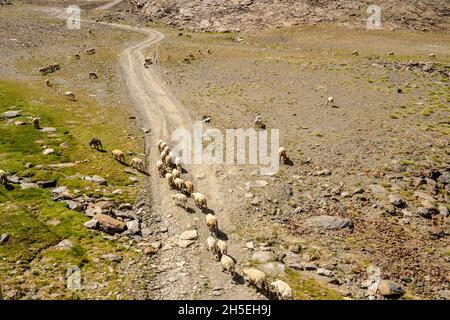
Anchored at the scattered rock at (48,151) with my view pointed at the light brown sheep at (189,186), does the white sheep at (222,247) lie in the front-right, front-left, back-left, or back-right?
front-right

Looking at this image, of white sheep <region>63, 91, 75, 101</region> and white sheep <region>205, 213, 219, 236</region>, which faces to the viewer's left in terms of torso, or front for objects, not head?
white sheep <region>63, 91, 75, 101</region>

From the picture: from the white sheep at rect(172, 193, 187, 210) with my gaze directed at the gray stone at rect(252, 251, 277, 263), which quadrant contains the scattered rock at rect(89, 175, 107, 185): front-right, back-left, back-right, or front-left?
back-right

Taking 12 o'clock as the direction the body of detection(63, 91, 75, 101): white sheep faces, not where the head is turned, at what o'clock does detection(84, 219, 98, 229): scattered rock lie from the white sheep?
The scattered rock is roughly at 9 o'clock from the white sheep.

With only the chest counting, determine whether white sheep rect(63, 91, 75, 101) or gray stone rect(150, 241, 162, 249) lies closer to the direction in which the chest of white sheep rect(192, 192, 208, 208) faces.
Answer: the gray stone

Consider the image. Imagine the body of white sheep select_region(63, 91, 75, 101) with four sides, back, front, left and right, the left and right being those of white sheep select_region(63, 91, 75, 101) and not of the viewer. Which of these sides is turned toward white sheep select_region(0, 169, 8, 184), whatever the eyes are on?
left

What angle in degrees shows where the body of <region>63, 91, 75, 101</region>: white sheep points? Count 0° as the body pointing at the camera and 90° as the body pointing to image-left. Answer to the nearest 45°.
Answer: approximately 90°

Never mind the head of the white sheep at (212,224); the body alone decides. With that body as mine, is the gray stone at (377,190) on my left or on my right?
on my left

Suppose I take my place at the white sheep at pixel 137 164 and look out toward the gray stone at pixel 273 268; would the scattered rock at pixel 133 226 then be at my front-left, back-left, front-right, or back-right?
front-right
